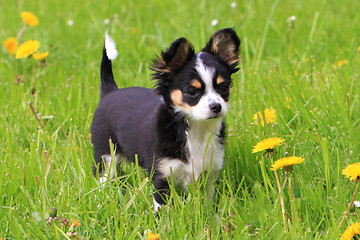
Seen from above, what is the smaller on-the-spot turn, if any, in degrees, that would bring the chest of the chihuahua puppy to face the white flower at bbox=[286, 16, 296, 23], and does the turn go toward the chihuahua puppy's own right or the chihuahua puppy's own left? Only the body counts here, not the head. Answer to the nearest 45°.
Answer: approximately 90° to the chihuahua puppy's own left

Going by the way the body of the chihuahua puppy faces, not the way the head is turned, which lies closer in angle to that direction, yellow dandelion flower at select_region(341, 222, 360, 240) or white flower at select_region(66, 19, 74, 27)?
the yellow dandelion flower

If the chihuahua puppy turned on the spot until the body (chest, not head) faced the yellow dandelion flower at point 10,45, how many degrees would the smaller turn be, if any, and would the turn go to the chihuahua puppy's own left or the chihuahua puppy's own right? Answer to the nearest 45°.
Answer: approximately 180°

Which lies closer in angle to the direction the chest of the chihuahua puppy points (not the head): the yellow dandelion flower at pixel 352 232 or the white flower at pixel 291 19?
the yellow dandelion flower

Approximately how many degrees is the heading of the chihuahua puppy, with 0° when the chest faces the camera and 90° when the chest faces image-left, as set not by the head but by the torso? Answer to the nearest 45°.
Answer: approximately 315°

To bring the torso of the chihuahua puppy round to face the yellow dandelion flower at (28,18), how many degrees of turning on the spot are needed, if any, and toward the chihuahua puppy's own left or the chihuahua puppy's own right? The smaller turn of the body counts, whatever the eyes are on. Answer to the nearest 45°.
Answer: approximately 180°

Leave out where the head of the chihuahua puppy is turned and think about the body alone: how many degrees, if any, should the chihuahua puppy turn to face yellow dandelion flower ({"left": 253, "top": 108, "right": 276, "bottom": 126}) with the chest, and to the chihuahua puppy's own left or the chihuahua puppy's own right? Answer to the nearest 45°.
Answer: approximately 90° to the chihuahua puppy's own left
